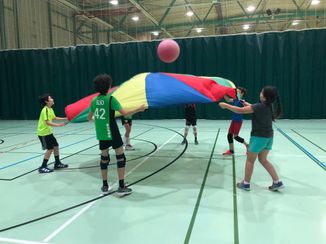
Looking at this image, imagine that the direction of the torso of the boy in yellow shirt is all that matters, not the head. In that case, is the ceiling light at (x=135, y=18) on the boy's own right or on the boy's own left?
on the boy's own left

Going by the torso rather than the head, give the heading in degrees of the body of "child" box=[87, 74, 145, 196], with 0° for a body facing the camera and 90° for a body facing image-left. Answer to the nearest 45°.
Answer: approximately 225°

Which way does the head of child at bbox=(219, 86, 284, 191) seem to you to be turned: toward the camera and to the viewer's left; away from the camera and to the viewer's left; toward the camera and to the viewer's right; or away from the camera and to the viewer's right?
away from the camera and to the viewer's left

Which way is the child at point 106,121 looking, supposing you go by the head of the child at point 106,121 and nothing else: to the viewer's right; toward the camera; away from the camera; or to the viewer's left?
away from the camera

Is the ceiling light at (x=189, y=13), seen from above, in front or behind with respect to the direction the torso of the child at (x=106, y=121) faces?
in front

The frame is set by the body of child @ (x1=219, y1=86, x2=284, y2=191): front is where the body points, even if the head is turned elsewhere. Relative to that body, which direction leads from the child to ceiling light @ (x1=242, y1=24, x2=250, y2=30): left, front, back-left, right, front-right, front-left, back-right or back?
front-right

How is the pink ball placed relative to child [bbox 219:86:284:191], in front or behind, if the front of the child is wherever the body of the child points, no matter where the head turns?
in front

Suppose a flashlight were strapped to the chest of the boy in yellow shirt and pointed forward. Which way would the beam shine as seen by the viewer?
to the viewer's right

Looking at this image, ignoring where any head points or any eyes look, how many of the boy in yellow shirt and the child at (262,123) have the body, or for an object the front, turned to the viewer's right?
1

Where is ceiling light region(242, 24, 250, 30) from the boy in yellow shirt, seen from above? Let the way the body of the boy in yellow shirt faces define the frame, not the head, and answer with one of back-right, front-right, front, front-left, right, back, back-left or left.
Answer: front-left

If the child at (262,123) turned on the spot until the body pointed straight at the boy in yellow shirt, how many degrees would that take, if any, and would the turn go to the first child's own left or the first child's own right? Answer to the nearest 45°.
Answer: approximately 45° to the first child's own left

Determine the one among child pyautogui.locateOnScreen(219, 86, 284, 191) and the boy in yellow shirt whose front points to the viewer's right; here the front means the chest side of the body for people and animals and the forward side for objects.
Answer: the boy in yellow shirt

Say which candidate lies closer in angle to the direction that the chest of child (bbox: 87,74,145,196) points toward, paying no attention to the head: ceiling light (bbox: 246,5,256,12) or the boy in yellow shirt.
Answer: the ceiling light

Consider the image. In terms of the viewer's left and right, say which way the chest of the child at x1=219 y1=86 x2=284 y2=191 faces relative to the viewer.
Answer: facing away from the viewer and to the left of the viewer
